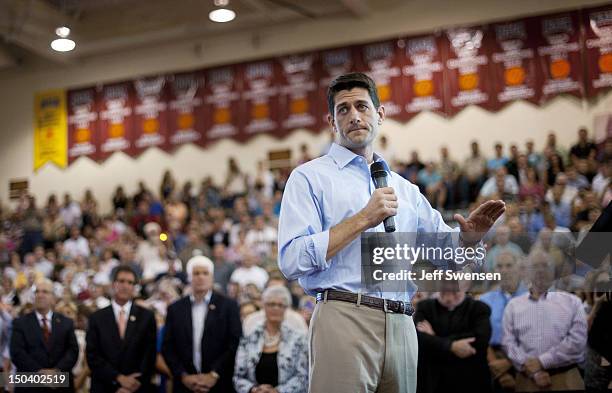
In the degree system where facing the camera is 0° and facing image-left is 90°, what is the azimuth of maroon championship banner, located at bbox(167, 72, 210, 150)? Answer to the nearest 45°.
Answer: approximately 0°

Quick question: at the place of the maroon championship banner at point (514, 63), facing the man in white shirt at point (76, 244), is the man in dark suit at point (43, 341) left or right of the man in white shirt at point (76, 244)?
left

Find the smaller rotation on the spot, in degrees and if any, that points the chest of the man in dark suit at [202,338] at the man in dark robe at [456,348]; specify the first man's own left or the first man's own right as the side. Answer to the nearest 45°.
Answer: approximately 45° to the first man's own left

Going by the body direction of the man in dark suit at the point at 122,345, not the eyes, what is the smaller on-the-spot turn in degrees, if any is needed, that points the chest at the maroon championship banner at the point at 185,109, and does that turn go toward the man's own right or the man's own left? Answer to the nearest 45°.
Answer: approximately 180°

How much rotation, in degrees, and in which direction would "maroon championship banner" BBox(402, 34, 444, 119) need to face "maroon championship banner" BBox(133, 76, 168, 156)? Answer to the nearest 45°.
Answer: approximately 90° to its right

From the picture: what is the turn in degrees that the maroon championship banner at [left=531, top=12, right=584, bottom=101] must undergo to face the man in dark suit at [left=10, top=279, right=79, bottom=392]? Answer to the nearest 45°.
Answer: approximately 45° to its right

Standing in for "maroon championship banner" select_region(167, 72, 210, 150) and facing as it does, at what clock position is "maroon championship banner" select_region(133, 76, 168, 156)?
"maroon championship banner" select_region(133, 76, 168, 156) is roughly at 4 o'clock from "maroon championship banner" select_region(167, 72, 210, 150).

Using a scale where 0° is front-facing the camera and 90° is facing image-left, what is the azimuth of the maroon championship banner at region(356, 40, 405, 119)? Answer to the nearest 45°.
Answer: approximately 0°

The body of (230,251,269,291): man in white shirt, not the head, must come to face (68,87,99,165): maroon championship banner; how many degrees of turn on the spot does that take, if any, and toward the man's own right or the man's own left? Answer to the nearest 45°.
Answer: approximately 135° to the man's own right
